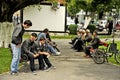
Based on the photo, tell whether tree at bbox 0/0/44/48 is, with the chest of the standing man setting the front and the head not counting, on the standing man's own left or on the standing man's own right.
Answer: on the standing man's own left

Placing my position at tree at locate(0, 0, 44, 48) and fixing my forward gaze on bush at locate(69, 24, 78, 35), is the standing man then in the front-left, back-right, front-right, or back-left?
back-right

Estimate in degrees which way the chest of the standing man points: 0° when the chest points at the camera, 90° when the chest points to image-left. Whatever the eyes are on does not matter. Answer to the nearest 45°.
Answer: approximately 270°

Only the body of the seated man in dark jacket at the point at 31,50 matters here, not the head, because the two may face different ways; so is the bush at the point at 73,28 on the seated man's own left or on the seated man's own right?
on the seated man's own left

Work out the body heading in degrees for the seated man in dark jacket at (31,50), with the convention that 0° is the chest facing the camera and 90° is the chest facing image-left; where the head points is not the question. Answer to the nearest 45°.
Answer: approximately 315°

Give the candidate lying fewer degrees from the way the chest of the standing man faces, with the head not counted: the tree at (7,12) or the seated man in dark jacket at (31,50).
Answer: the seated man in dark jacket

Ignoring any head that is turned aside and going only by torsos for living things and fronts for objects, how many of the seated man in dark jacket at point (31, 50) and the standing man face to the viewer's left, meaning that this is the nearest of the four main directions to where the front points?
0
